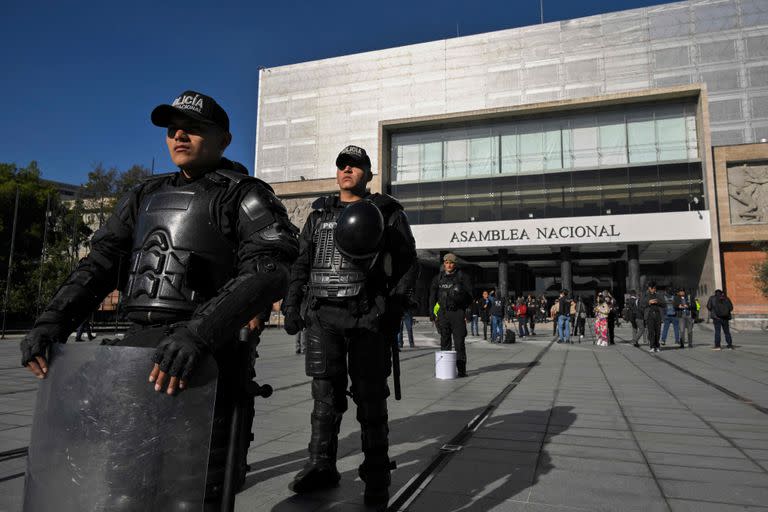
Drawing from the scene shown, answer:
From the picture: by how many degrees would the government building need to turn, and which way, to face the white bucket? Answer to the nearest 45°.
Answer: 0° — it already faces it

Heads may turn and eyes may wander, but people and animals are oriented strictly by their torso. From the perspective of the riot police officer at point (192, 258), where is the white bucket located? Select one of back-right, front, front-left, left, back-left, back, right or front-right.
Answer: back

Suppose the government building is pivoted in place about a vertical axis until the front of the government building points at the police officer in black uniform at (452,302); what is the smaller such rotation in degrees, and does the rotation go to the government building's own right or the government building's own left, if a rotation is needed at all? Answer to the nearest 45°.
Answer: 0° — it already faces them
